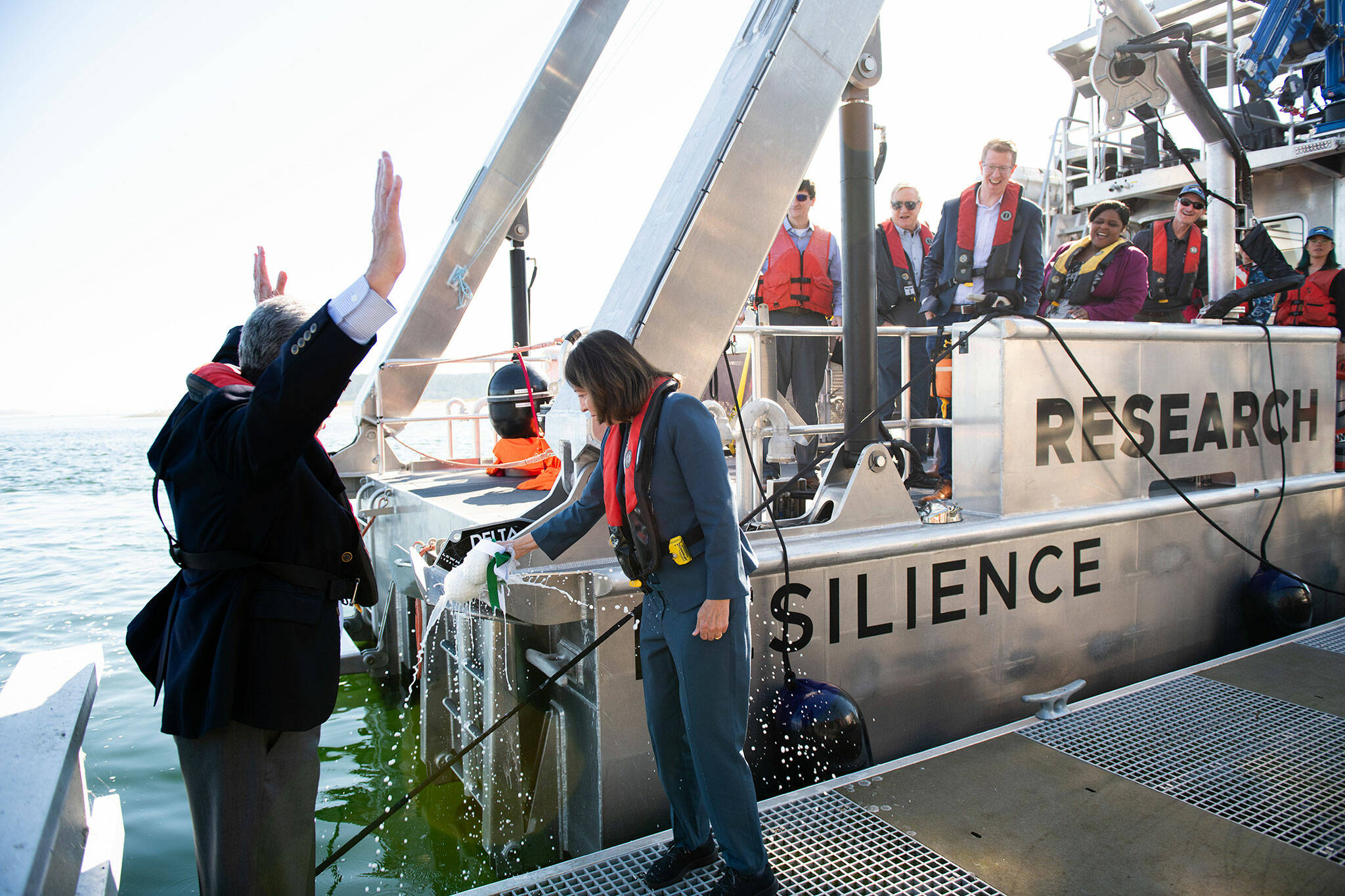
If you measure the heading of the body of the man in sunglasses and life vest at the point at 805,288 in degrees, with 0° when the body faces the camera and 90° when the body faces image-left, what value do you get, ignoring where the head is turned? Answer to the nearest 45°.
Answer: approximately 0°

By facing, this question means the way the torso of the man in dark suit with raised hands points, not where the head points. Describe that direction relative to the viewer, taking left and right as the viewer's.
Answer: facing away from the viewer and to the right of the viewer

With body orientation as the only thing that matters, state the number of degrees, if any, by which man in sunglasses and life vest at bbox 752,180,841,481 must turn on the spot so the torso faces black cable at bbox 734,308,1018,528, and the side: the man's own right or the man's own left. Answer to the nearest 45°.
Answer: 0° — they already face it

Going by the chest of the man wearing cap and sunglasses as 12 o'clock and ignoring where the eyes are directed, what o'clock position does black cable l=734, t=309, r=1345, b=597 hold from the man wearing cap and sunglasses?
The black cable is roughly at 12 o'clock from the man wearing cap and sunglasses.

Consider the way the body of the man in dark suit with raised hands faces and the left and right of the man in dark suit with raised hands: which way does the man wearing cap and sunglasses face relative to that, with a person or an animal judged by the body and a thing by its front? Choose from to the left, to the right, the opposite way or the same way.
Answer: the opposite way

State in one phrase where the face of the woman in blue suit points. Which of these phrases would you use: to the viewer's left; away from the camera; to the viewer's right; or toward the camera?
to the viewer's left

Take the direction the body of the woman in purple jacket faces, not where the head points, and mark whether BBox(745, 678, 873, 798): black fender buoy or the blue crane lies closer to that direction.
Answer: the black fender buoy

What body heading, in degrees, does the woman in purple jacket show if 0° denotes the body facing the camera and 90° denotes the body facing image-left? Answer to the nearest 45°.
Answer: approximately 45°

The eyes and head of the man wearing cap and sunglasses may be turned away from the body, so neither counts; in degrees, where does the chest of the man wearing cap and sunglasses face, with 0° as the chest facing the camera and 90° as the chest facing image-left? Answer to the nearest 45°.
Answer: approximately 0°

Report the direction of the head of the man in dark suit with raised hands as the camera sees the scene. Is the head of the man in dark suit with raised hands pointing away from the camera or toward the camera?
away from the camera
